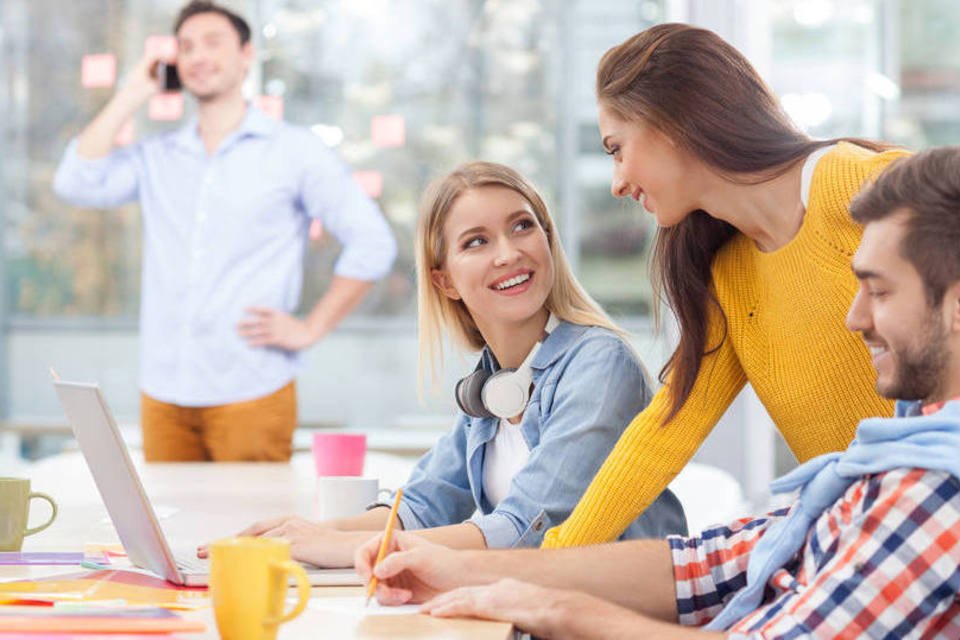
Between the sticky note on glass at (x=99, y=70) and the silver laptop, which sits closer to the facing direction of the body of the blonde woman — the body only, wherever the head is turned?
the silver laptop

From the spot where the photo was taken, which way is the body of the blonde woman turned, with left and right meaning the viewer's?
facing the viewer and to the left of the viewer

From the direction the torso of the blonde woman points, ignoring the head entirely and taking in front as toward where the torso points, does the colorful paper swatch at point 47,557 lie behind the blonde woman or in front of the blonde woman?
in front

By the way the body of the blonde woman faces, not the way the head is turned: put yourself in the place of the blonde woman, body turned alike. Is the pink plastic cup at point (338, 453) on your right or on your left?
on your right

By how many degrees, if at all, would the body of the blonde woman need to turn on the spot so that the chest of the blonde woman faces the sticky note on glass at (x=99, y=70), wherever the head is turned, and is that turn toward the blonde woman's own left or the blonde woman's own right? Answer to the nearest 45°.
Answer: approximately 90° to the blonde woman's own right

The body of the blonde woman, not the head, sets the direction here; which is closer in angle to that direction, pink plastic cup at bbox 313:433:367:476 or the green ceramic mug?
the green ceramic mug

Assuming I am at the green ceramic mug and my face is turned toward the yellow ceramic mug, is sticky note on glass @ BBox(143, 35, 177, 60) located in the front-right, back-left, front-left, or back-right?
back-left

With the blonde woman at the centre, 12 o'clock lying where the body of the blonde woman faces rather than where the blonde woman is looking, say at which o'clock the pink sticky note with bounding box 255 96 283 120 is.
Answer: The pink sticky note is roughly at 4 o'clock from the blonde woman.

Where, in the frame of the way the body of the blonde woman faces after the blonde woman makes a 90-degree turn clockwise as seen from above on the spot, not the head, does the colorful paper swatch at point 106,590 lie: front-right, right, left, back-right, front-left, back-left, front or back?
left

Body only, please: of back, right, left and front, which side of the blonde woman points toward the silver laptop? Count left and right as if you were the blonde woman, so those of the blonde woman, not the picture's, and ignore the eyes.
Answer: front
